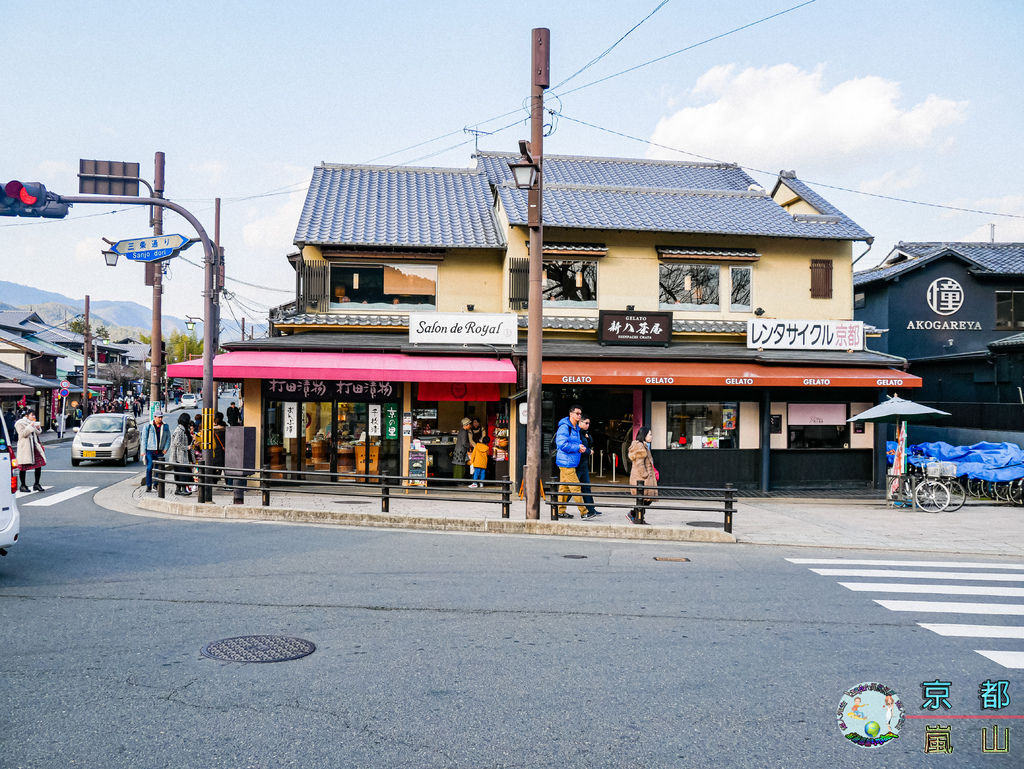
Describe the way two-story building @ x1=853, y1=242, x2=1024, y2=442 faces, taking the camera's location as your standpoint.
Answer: facing the viewer

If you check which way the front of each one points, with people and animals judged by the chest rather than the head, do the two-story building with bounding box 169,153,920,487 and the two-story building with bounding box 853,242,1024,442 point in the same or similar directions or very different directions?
same or similar directions

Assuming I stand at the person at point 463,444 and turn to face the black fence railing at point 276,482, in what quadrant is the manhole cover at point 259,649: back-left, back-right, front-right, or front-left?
front-left

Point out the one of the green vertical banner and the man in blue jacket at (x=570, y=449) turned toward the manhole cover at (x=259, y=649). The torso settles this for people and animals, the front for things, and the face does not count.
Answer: the green vertical banner
